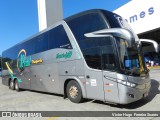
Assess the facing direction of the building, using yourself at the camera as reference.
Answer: facing the viewer and to the left of the viewer
